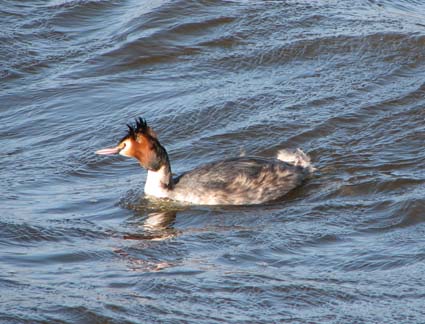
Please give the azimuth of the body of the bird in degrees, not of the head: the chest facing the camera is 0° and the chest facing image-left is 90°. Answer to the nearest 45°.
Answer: approximately 90°
